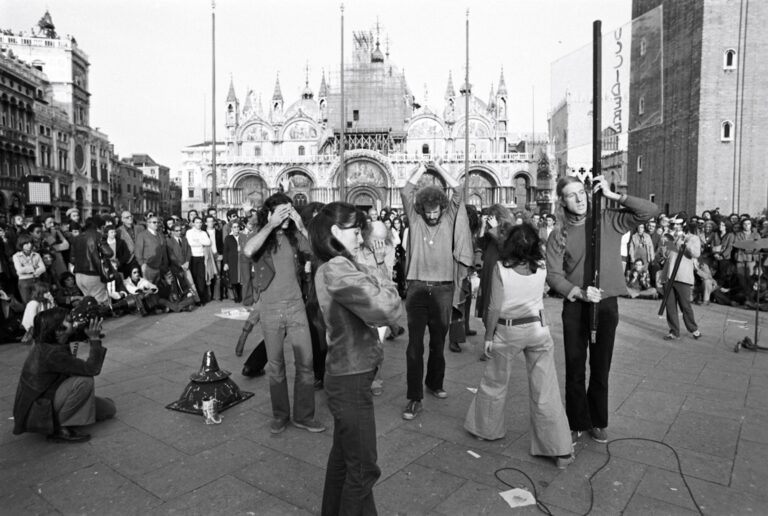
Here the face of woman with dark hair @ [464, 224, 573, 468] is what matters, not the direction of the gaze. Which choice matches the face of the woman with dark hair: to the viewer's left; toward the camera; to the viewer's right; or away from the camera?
away from the camera

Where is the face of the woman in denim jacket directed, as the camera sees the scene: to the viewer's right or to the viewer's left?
to the viewer's right

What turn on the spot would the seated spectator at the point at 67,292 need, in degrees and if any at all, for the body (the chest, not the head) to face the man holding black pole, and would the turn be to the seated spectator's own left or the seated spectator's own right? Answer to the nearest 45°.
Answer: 0° — they already face them

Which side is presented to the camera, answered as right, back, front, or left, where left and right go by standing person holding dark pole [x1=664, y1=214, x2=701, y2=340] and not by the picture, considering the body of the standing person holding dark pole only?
left

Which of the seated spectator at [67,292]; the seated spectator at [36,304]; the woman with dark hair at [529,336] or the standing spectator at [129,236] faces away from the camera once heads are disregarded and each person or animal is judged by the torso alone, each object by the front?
the woman with dark hair

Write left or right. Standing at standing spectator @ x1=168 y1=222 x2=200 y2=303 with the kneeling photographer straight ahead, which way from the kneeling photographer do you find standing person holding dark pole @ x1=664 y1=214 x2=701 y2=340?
left

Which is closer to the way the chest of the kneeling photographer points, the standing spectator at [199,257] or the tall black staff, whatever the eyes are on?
the tall black staff

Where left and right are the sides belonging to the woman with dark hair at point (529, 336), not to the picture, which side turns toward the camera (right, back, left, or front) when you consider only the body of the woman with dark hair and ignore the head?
back

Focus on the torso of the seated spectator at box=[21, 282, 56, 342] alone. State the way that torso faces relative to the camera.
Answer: to the viewer's right

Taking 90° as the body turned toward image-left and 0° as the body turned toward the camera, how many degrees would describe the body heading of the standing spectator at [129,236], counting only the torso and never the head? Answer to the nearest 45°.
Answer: approximately 315°

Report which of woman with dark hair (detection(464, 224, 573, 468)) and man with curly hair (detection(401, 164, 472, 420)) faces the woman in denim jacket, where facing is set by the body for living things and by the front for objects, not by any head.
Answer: the man with curly hair

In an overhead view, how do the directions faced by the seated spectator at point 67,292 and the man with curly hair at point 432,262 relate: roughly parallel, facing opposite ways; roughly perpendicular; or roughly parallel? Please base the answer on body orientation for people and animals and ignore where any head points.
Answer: roughly perpendicular

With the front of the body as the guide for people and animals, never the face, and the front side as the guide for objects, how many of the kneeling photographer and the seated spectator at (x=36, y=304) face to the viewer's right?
2
